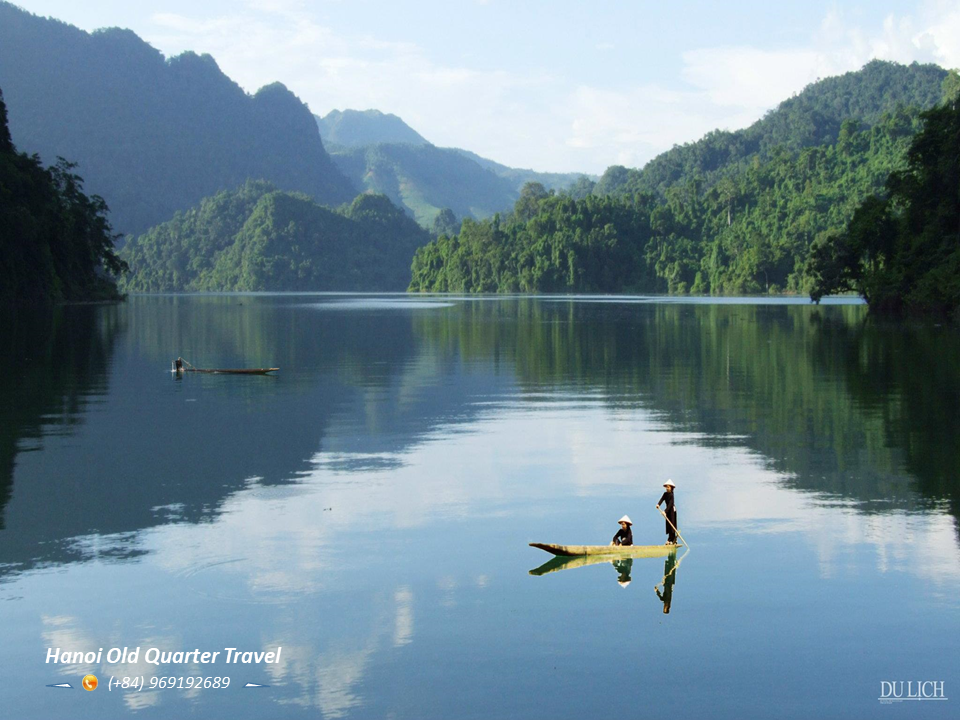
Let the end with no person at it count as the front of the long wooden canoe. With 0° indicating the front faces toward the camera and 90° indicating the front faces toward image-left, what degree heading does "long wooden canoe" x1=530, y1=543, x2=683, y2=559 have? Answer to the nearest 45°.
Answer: approximately 90°

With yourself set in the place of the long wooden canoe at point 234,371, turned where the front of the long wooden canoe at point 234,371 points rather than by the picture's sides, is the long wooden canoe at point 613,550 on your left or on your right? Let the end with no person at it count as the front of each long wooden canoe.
on your right

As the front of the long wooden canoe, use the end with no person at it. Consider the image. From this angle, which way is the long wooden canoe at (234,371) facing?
to the viewer's right

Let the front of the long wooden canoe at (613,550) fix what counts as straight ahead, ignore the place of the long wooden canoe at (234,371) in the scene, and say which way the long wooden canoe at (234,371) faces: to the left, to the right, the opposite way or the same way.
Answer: the opposite way

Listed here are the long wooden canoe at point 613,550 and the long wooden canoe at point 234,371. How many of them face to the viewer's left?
1

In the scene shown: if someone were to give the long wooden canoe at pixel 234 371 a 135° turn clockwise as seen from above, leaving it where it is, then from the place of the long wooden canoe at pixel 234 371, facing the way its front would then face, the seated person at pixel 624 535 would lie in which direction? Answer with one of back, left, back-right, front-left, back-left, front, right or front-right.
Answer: front-left

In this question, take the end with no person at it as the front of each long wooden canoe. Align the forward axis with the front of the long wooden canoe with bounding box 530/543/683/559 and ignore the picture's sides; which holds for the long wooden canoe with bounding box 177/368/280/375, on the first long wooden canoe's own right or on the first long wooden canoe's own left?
on the first long wooden canoe's own right
